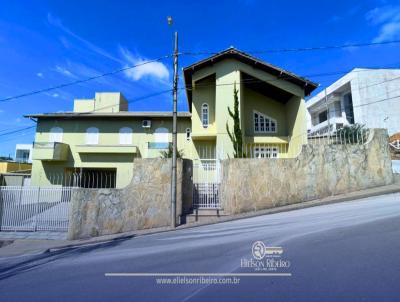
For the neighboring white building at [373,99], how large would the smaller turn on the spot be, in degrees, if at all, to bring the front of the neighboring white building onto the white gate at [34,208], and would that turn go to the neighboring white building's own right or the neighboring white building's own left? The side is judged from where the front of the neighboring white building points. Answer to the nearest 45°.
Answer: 0° — it already faces it

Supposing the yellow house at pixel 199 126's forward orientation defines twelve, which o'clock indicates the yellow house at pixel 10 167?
the yellow house at pixel 10 167 is roughly at 4 o'clock from the yellow house at pixel 199 126.

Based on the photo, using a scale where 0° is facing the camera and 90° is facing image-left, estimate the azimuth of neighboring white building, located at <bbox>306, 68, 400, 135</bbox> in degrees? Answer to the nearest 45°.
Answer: approximately 45°

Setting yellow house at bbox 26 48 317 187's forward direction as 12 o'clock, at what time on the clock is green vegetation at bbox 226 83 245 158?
The green vegetation is roughly at 11 o'clock from the yellow house.

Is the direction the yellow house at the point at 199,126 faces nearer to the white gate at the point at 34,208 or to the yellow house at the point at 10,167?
the white gate

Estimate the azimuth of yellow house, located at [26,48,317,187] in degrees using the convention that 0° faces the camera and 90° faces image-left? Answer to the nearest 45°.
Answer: approximately 0°
